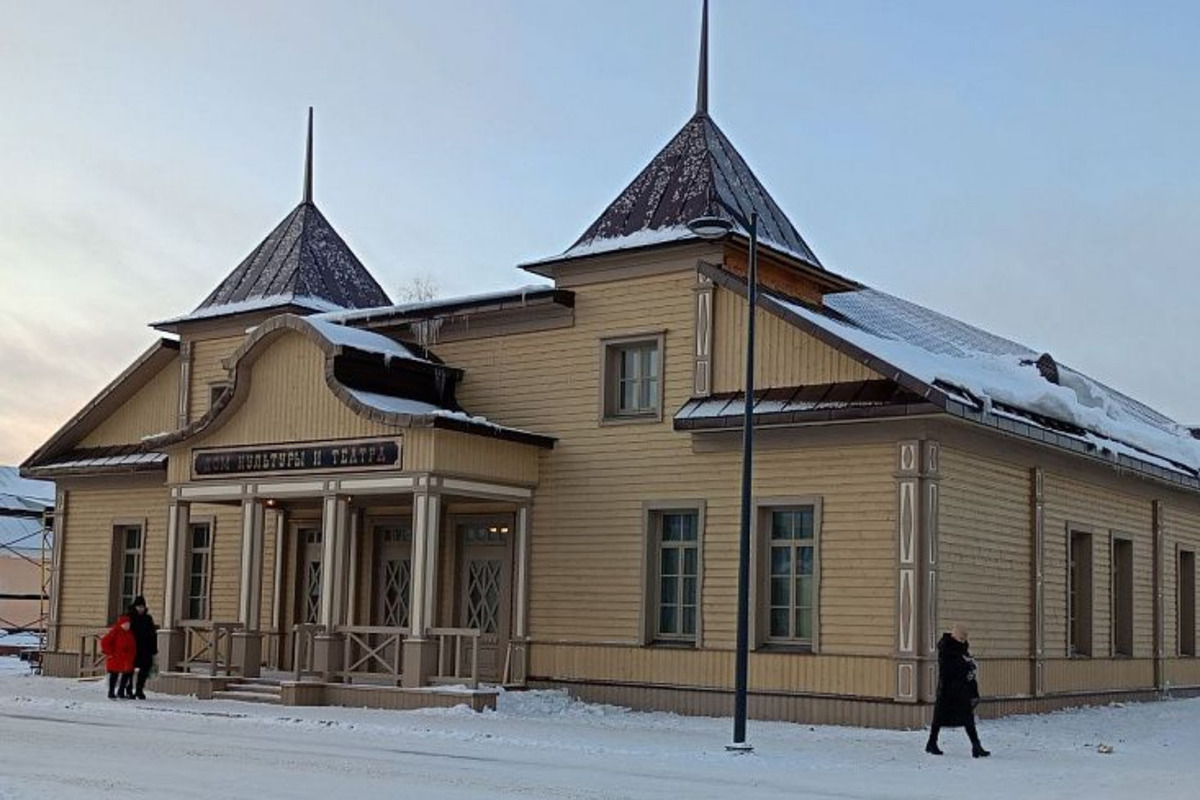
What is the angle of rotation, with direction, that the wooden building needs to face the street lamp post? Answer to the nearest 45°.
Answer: approximately 45° to its left

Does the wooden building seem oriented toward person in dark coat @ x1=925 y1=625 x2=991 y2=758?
no

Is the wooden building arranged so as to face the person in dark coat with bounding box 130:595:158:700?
no

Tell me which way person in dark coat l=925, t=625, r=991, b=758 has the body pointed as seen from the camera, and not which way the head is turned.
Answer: to the viewer's right

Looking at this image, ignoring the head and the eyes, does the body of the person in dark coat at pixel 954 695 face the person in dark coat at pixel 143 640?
no

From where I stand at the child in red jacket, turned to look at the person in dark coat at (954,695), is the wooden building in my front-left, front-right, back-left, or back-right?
front-left

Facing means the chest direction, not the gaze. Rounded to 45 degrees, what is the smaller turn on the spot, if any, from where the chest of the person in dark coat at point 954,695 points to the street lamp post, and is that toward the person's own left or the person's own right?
approximately 180°

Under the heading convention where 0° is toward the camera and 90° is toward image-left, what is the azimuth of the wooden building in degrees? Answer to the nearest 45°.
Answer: approximately 45°
